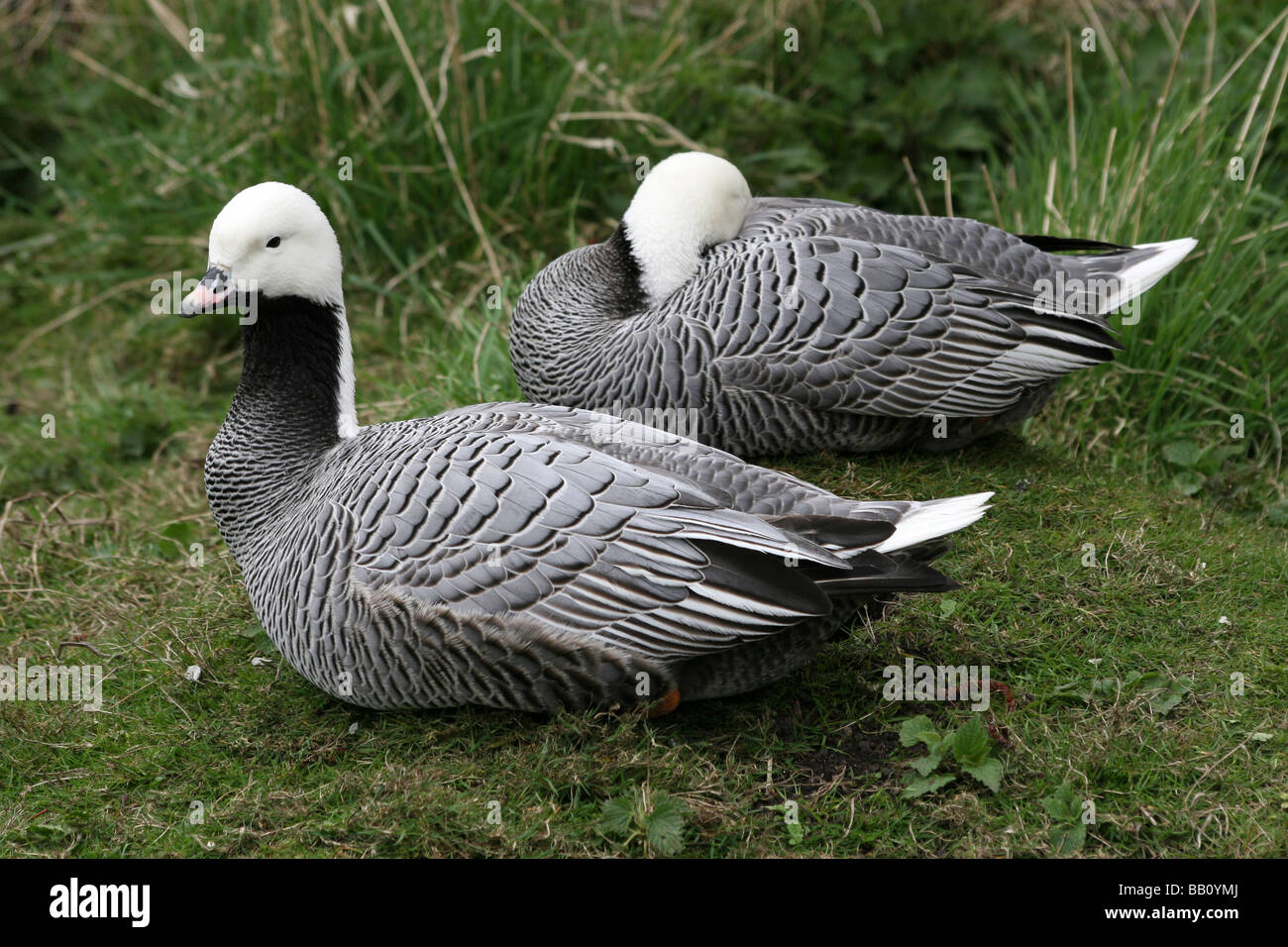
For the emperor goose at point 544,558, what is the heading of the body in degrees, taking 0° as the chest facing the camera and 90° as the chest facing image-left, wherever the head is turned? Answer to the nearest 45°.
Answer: approximately 90°

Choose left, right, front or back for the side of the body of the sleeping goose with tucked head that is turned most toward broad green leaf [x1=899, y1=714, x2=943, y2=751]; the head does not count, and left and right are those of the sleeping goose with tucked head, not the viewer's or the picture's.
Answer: left

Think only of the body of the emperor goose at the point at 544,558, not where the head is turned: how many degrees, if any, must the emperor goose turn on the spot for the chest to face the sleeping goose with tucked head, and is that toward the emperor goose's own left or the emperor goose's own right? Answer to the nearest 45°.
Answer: approximately 135° to the emperor goose's own right

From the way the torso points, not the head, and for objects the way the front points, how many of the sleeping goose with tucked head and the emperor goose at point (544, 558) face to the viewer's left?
2

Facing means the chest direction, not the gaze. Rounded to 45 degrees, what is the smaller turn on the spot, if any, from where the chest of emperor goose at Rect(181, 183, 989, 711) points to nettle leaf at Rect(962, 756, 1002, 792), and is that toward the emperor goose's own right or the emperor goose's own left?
approximately 180°

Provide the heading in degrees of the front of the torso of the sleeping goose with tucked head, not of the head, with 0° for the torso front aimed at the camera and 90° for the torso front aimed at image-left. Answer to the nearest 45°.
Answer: approximately 90°

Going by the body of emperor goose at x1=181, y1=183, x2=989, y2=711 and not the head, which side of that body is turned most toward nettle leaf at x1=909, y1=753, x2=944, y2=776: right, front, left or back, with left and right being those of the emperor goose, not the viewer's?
back

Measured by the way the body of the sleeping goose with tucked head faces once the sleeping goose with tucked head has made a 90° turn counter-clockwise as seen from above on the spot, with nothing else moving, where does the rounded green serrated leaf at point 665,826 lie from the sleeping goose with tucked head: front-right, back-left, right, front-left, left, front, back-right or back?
front

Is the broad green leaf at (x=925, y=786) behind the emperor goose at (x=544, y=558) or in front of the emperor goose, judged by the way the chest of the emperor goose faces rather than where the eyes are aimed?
behind

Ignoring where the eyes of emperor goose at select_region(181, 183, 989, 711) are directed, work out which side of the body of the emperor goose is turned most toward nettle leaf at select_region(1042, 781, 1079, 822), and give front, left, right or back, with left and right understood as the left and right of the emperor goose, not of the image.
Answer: back

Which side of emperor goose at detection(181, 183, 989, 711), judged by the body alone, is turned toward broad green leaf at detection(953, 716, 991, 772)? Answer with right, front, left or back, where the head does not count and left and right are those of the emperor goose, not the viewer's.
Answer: back
